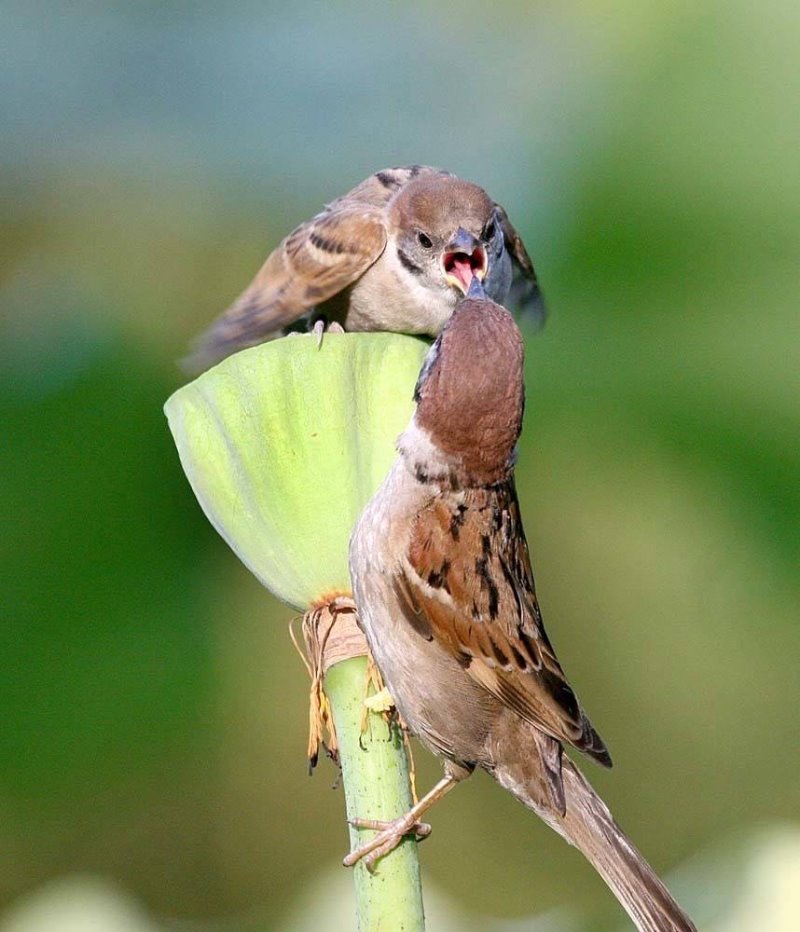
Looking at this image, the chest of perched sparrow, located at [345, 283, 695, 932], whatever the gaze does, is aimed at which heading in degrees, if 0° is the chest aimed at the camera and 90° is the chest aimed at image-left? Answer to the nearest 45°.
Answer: approximately 135°

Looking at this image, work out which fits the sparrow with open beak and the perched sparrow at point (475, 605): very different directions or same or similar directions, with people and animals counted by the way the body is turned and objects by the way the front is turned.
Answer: very different directions

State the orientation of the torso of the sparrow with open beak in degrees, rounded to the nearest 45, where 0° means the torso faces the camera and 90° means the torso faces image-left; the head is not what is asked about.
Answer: approximately 315°

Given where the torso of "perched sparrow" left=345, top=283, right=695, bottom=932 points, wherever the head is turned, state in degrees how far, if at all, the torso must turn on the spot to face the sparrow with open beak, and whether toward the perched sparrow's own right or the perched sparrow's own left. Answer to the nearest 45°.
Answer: approximately 45° to the perched sparrow's own right
